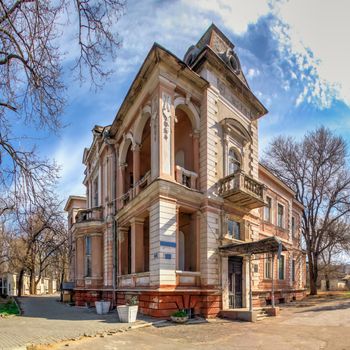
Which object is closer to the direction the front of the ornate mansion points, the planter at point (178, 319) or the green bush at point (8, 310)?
the planter

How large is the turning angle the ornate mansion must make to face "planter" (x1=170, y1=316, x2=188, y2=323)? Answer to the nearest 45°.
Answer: approximately 45° to its right

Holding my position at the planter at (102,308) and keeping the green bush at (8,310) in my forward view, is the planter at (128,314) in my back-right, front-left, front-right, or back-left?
back-left

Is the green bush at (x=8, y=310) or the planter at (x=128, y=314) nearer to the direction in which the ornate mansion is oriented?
the planter

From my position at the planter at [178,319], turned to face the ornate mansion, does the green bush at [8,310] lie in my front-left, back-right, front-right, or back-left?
front-left

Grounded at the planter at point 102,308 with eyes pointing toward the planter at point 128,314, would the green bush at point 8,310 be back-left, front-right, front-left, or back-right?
back-right

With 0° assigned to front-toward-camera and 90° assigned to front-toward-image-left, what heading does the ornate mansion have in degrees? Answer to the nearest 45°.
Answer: approximately 315°

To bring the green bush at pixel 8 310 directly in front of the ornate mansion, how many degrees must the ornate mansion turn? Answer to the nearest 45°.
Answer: approximately 135° to its right
